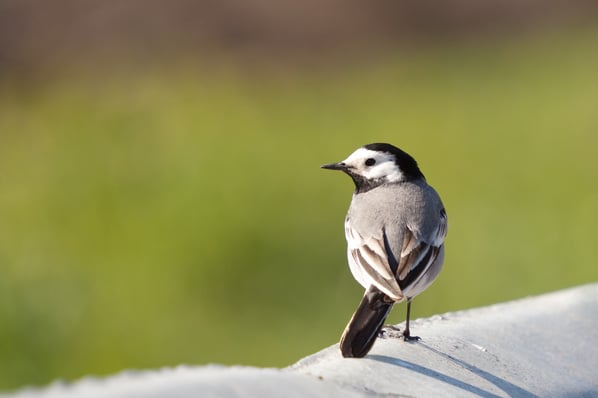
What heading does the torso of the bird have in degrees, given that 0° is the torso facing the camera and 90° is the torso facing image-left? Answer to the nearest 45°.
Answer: approximately 180°
